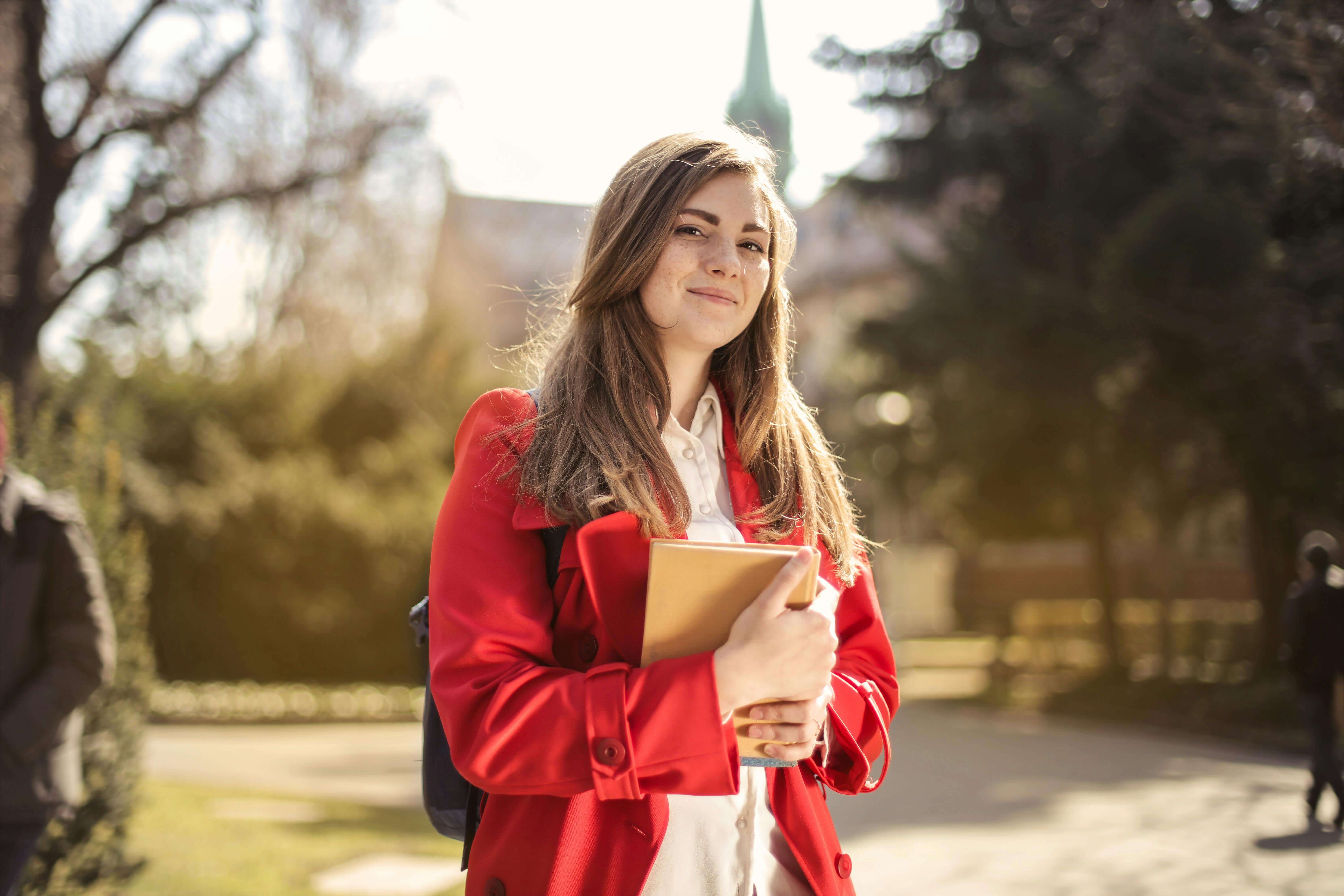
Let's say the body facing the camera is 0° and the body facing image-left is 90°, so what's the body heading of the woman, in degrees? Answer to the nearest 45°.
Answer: approximately 315°

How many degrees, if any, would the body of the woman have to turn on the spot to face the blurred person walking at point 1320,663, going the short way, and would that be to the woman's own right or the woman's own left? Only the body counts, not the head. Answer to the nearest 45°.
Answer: approximately 90° to the woman's own left

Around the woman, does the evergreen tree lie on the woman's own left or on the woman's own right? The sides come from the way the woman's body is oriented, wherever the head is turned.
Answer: on the woman's own left
